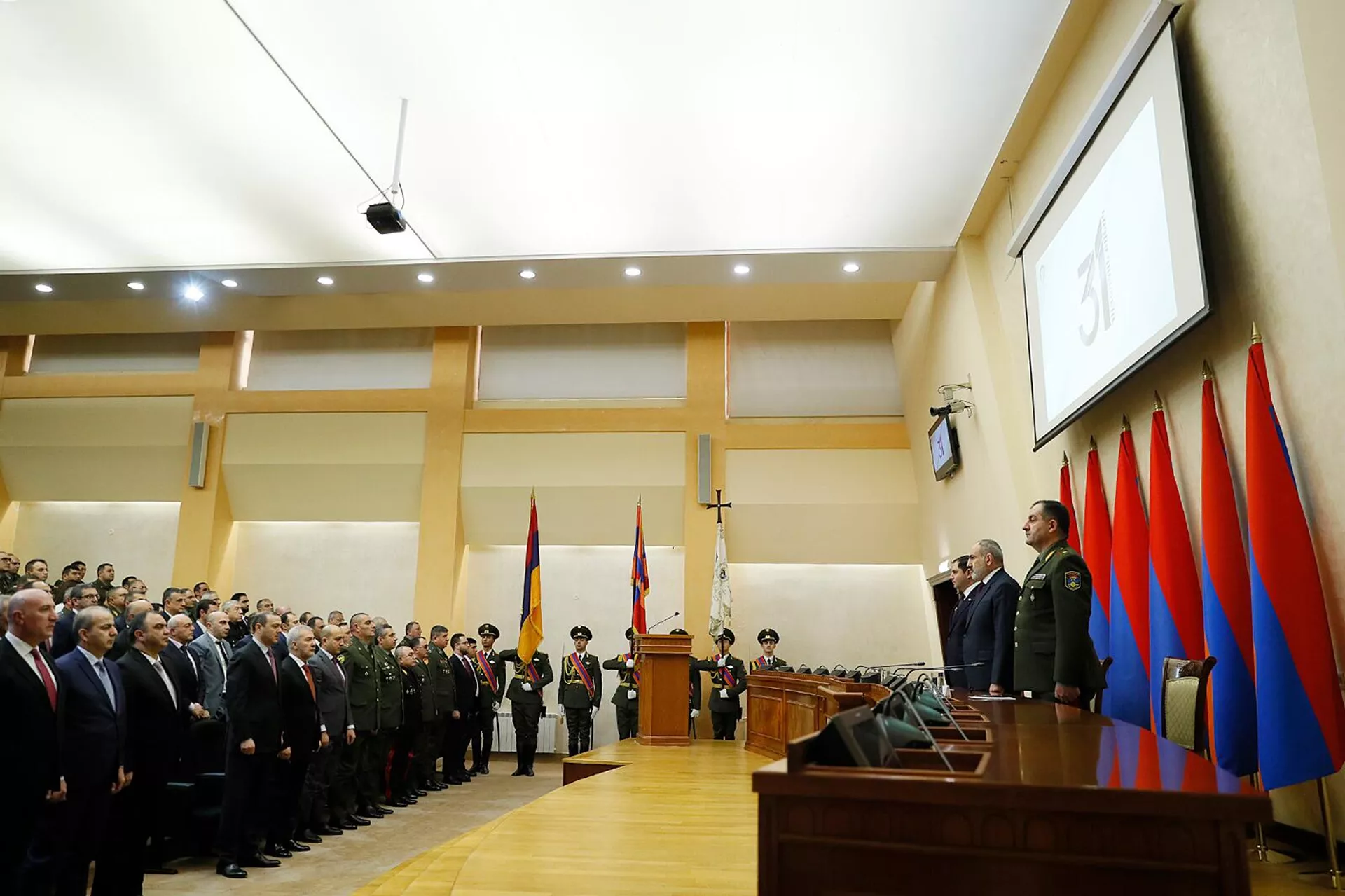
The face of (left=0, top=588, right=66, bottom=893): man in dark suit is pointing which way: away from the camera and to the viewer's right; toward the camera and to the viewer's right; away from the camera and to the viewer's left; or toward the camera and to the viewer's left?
toward the camera and to the viewer's right

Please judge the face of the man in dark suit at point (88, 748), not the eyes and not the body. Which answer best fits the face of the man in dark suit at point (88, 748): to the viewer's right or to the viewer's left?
to the viewer's right

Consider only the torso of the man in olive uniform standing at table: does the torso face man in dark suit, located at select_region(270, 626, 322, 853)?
yes

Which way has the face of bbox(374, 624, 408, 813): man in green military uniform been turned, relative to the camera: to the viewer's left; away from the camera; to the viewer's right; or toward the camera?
to the viewer's right

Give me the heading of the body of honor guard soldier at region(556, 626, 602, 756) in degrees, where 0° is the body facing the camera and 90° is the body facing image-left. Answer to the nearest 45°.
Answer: approximately 0°

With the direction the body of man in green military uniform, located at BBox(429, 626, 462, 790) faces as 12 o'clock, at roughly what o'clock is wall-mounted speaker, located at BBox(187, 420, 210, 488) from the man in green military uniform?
The wall-mounted speaker is roughly at 6 o'clock from the man in green military uniform.

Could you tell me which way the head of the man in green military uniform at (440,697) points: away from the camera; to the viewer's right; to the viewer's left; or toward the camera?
to the viewer's right

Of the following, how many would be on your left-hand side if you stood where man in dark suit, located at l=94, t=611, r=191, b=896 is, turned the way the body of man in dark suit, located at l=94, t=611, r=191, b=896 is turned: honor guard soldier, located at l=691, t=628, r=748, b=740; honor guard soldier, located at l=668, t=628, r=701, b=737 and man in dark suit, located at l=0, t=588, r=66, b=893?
2

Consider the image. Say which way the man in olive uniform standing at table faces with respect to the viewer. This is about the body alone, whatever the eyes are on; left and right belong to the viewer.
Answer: facing to the left of the viewer

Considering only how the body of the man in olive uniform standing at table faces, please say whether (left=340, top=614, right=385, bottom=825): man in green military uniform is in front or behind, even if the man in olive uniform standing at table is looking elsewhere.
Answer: in front
